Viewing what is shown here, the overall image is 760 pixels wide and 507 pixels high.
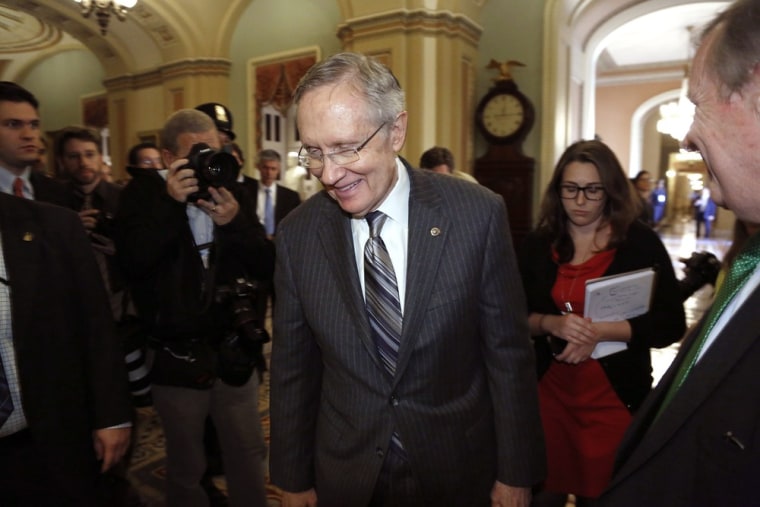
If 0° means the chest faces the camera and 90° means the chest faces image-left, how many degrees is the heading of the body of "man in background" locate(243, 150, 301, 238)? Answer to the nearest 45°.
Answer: approximately 0°

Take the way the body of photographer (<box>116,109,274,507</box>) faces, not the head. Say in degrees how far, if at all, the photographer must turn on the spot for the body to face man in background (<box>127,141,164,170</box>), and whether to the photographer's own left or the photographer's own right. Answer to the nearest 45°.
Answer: approximately 135° to the photographer's own left

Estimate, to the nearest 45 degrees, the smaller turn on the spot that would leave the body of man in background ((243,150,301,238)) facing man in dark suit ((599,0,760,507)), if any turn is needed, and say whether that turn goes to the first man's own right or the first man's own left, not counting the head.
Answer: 0° — they already face them

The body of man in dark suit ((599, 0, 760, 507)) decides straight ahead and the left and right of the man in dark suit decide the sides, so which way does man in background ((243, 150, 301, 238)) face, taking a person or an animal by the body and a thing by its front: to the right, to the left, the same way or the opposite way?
to the left
